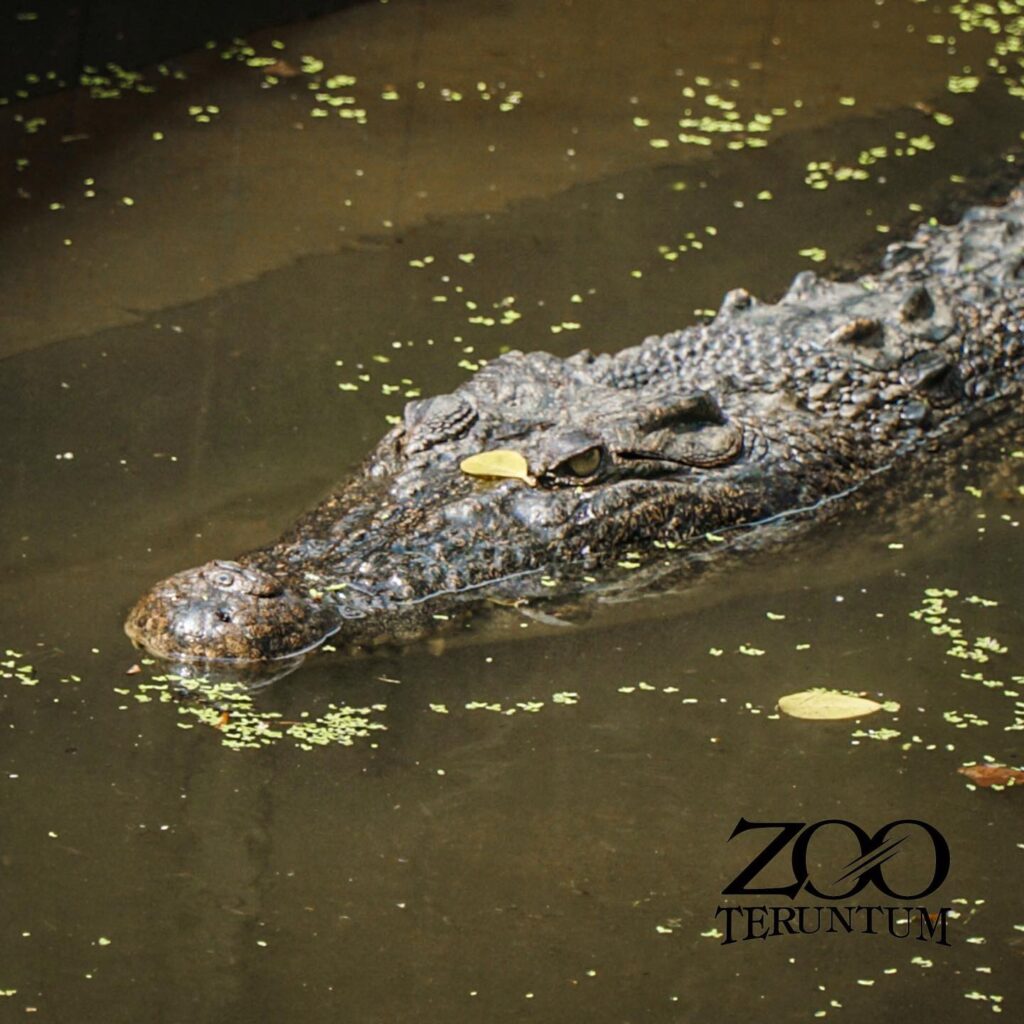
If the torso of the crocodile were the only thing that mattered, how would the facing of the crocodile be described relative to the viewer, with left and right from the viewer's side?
facing the viewer and to the left of the viewer

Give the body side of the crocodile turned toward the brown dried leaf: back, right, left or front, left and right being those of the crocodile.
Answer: left

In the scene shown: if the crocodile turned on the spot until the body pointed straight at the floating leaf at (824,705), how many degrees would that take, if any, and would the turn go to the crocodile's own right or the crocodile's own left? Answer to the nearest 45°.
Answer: approximately 90° to the crocodile's own left
